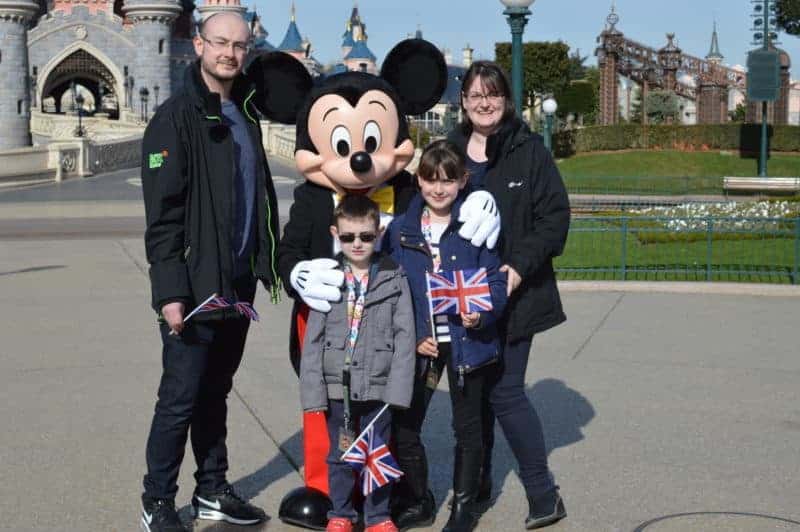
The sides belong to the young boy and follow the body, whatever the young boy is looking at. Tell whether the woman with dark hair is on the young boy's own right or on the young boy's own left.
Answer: on the young boy's own left

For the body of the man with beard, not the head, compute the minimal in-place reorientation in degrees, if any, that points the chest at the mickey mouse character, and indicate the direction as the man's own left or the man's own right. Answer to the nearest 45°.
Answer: approximately 90° to the man's own left

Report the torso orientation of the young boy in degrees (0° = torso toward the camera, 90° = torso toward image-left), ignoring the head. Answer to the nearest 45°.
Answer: approximately 0°

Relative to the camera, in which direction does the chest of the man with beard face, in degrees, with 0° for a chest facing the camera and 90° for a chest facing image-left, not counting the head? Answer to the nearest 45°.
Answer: approximately 315°

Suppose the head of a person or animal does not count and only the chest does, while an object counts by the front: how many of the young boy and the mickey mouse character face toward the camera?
2

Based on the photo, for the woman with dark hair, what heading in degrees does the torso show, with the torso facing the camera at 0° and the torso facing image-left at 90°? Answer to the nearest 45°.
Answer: approximately 45°

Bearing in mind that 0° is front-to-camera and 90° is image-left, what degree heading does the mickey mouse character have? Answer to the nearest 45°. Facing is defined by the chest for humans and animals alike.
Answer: approximately 0°
